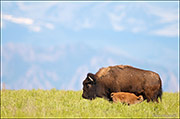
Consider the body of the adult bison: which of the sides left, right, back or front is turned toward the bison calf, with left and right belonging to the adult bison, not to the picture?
left

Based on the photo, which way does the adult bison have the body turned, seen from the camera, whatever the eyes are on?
to the viewer's left
